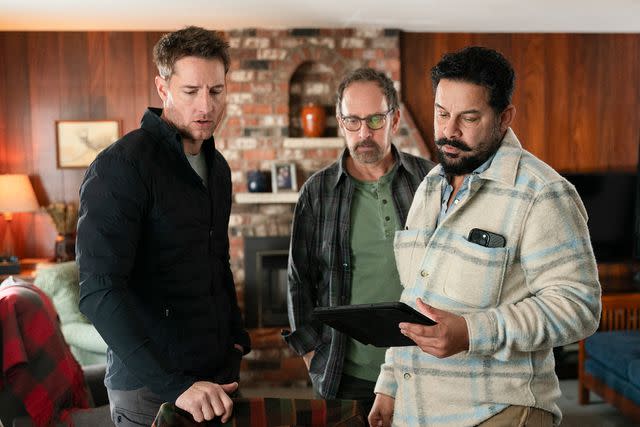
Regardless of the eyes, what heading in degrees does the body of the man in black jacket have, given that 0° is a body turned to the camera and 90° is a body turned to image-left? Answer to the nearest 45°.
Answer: approximately 315°

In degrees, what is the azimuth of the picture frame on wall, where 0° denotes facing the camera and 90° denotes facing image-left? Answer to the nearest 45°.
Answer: approximately 0°

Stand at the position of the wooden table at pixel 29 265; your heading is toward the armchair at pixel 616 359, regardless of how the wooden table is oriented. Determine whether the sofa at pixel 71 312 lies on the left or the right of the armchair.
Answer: right

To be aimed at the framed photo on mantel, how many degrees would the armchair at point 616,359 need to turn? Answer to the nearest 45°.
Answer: approximately 45° to its right

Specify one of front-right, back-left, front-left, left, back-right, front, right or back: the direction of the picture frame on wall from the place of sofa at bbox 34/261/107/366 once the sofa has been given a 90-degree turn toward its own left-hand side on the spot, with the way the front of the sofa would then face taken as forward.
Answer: front-left

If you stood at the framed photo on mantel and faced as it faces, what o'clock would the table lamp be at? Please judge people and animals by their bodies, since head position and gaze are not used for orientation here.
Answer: The table lamp is roughly at 3 o'clock from the framed photo on mantel.

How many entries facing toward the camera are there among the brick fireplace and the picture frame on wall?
2

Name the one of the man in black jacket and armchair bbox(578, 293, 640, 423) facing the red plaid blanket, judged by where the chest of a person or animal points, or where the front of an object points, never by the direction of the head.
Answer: the armchair
